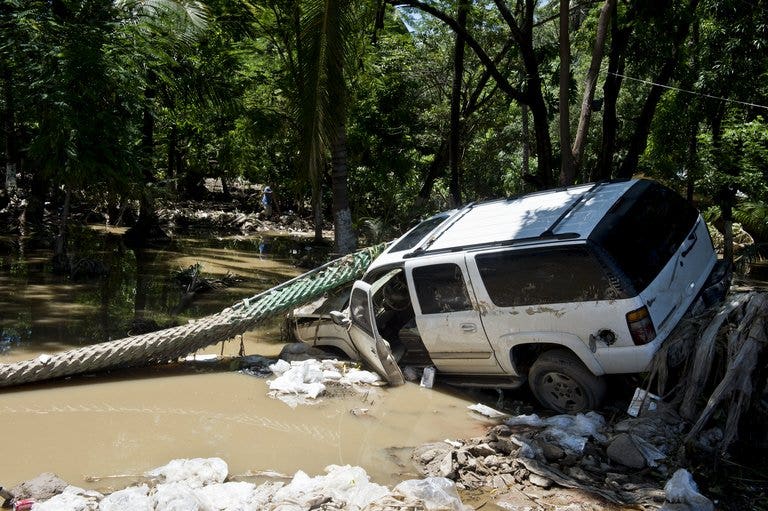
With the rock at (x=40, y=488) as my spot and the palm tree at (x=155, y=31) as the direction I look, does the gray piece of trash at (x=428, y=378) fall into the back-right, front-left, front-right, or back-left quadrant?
front-right

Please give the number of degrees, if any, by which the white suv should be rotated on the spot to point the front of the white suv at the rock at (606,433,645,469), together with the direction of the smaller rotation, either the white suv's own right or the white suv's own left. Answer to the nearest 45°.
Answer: approximately 180°

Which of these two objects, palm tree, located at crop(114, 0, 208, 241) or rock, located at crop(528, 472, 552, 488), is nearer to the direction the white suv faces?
the palm tree

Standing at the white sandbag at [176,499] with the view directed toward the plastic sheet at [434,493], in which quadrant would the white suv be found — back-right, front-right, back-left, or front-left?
front-left

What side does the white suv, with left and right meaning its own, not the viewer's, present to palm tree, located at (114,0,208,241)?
front

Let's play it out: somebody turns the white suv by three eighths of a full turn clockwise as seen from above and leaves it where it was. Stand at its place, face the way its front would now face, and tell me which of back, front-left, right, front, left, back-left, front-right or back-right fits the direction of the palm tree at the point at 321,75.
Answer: back-left

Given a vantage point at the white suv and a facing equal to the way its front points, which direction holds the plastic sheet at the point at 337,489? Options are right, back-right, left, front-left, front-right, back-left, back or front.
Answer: left

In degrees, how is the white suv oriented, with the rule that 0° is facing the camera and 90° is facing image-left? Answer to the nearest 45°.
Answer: approximately 135°

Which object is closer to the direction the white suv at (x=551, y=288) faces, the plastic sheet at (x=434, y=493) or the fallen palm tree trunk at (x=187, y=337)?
the fallen palm tree trunk

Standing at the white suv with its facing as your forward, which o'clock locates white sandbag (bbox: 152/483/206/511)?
The white sandbag is roughly at 9 o'clock from the white suv.

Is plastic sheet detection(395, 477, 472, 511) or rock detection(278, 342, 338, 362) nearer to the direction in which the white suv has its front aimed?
the rock

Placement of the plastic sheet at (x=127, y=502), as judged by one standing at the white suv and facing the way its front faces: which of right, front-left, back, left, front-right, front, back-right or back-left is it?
left
